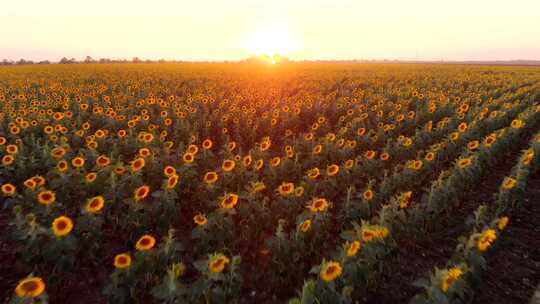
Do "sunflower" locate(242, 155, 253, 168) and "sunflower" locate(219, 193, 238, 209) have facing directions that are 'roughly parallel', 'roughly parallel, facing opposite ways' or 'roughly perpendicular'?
roughly parallel

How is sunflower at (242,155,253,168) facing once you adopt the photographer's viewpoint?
facing the viewer

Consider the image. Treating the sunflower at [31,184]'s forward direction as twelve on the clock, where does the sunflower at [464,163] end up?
the sunflower at [464,163] is roughly at 10 o'clock from the sunflower at [31,184].

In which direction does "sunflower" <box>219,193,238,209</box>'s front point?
toward the camera

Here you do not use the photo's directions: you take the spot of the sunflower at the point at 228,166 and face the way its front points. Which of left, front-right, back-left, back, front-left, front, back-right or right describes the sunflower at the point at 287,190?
front-left

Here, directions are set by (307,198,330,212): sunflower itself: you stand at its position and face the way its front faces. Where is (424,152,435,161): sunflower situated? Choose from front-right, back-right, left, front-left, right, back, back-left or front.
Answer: back-left

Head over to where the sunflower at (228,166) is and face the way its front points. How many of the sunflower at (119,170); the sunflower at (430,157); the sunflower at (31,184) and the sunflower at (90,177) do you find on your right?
3

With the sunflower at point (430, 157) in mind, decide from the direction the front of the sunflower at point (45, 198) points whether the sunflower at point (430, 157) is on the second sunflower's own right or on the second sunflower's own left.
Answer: on the second sunflower's own left

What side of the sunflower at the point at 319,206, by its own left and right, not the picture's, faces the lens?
front

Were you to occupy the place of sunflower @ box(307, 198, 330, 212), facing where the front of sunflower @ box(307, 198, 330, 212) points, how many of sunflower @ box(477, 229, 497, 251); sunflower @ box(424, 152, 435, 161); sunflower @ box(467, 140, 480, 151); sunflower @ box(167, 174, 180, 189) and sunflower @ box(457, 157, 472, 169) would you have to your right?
1

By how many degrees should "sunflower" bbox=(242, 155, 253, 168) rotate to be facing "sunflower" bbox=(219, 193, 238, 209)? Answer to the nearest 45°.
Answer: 0° — it already faces it

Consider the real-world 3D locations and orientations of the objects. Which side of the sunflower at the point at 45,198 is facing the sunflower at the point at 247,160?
left

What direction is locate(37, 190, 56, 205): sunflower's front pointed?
toward the camera

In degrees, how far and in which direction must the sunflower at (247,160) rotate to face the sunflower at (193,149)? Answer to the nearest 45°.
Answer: approximately 90° to its right

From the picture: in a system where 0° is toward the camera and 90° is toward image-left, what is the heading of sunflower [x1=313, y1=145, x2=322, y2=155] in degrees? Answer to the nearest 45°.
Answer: approximately 0°
